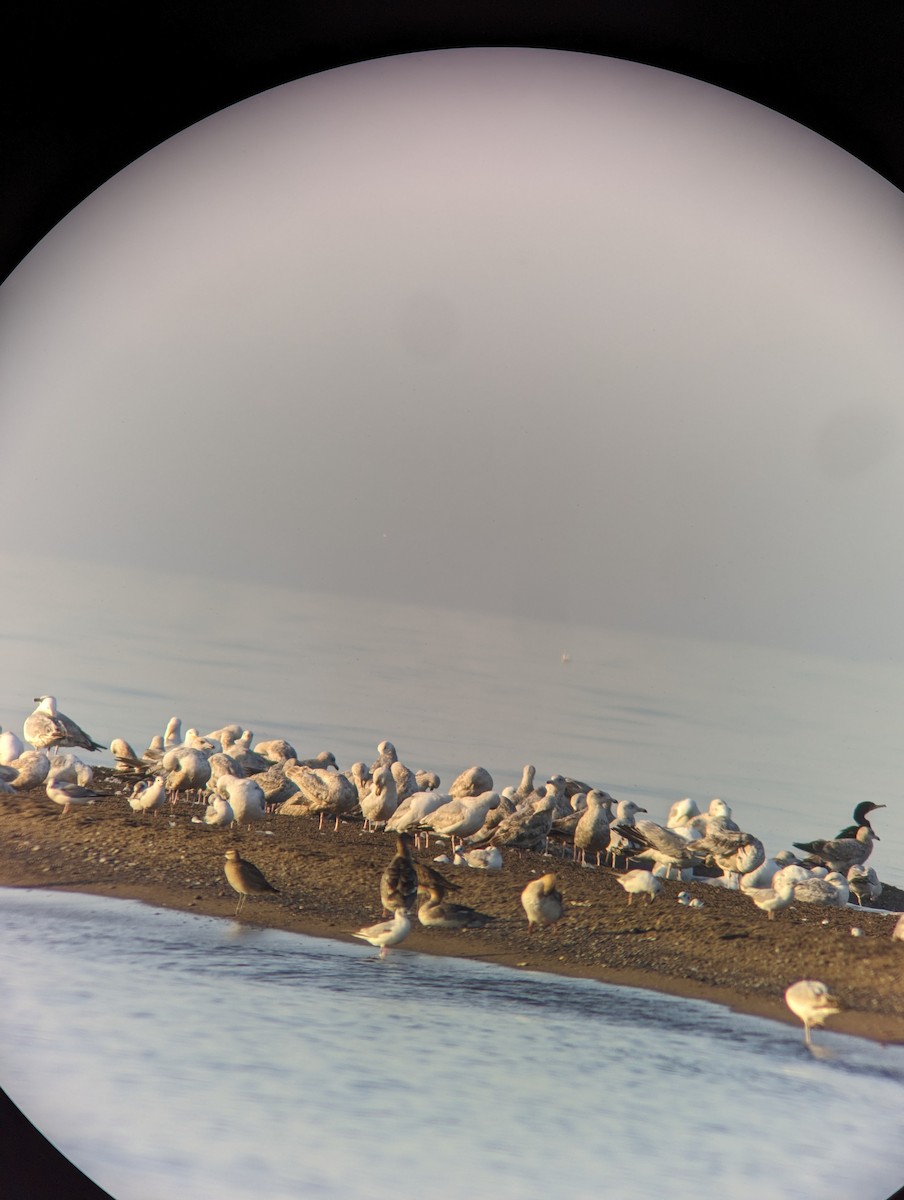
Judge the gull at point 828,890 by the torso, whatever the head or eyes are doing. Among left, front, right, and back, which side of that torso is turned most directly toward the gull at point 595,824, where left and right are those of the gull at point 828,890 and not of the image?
back

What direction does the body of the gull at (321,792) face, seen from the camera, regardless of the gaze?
to the viewer's right

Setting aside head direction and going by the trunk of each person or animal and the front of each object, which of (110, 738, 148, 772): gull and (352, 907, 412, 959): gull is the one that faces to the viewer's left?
(110, 738, 148, 772): gull

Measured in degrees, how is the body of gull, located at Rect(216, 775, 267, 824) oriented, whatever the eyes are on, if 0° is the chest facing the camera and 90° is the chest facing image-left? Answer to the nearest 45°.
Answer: approximately 45°
